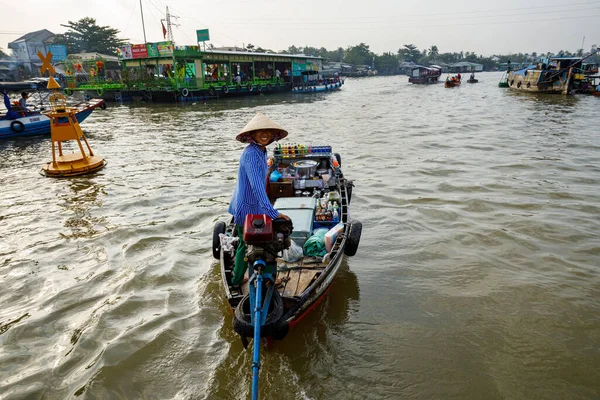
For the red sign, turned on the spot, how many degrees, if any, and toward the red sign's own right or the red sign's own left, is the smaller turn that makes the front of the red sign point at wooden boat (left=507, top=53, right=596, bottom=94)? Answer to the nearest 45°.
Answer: approximately 45° to the red sign's own left

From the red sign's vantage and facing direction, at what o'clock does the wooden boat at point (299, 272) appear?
The wooden boat is roughly at 12 o'clock from the red sign.

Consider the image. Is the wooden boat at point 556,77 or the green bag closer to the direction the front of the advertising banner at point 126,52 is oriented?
the green bag

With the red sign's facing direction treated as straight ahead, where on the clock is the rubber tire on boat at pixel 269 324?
The rubber tire on boat is roughly at 12 o'clock from the red sign.

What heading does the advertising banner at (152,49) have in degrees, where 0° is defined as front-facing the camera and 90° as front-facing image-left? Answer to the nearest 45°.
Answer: approximately 0°

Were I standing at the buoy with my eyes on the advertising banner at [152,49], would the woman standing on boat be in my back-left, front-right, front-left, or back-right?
back-right

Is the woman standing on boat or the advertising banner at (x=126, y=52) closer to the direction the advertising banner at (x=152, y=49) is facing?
the woman standing on boat

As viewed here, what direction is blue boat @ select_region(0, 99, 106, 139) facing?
to the viewer's right
